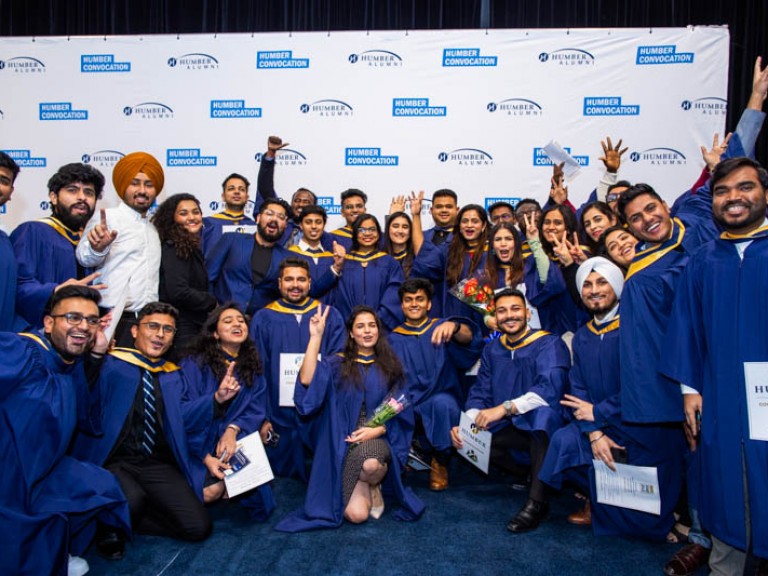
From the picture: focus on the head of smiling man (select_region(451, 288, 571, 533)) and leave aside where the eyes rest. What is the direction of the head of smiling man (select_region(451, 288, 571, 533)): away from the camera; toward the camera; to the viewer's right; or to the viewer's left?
toward the camera

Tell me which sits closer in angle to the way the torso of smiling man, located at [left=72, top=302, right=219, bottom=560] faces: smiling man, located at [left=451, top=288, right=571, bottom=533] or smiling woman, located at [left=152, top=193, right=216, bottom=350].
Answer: the smiling man

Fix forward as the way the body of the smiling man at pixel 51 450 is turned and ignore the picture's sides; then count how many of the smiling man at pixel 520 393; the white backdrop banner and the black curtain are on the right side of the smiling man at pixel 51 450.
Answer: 0

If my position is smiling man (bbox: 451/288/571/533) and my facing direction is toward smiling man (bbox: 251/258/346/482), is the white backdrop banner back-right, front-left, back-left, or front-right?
front-right

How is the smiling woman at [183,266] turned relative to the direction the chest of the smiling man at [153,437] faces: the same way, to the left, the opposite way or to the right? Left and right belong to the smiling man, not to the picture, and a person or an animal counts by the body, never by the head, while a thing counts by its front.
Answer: the same way

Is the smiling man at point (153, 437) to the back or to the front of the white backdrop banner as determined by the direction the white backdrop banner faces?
to the front

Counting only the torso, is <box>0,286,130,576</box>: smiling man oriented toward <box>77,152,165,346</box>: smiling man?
no

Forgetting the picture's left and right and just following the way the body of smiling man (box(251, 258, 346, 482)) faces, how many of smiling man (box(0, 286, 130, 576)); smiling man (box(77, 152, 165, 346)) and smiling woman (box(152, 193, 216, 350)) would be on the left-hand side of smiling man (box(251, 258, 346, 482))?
0

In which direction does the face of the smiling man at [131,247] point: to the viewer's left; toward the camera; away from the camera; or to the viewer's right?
toward the camera

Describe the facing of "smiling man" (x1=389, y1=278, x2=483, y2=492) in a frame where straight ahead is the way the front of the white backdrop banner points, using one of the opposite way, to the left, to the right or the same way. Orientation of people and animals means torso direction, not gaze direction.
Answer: the same way

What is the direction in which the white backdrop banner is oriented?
toward the camera

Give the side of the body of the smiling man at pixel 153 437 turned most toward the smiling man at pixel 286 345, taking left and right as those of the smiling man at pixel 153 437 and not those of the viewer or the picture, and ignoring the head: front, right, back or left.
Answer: left

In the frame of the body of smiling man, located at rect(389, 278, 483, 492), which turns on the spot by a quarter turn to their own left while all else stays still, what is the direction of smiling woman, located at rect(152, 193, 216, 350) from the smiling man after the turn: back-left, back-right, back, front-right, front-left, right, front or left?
back

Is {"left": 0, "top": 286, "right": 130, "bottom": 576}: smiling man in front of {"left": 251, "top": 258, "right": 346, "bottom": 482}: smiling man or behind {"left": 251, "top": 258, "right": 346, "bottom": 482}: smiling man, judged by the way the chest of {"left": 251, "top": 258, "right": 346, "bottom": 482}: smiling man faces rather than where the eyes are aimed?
in front

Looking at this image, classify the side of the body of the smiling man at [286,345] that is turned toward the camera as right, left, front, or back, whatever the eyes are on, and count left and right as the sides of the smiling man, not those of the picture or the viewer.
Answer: front

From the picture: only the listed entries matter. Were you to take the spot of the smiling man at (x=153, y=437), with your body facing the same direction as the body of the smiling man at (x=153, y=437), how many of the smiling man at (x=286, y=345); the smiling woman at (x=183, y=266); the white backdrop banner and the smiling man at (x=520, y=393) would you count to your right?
0

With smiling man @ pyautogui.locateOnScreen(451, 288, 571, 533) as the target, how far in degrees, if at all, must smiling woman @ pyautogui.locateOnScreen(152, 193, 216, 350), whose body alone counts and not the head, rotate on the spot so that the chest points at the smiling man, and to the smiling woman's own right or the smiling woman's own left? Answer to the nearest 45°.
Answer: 0° — they already face them

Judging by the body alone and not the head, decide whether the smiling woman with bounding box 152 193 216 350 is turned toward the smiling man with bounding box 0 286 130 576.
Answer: no
